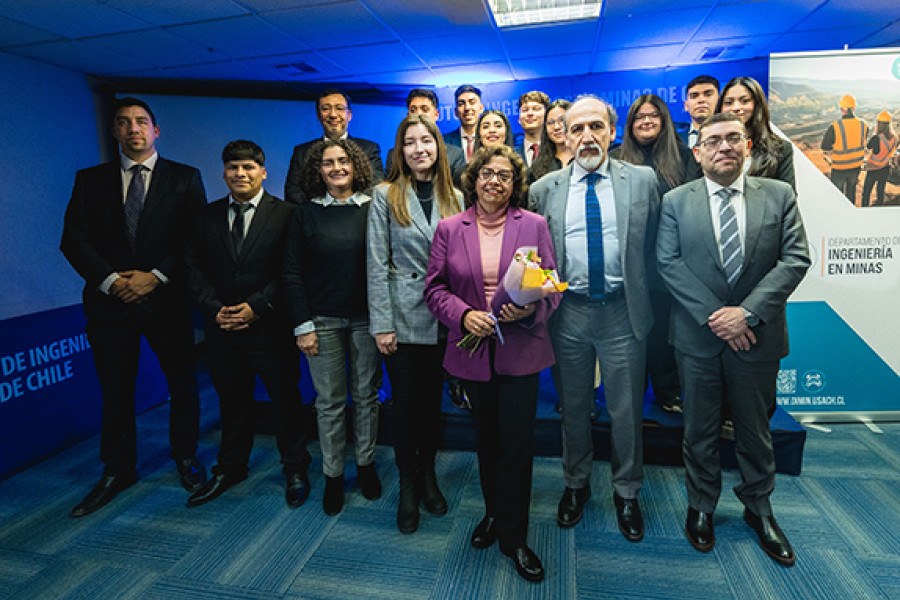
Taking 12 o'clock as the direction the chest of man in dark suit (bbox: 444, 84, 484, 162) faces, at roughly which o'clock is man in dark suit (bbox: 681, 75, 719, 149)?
man in dark suit (bbox: 681, 75, 719, 149) is roughly at 10 o'clock from man in dark suit (bbox: 444, 84, 484, 162).

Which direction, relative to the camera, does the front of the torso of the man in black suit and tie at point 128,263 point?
toward the camera

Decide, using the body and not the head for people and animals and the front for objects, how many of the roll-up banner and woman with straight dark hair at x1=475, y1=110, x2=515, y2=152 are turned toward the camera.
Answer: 2

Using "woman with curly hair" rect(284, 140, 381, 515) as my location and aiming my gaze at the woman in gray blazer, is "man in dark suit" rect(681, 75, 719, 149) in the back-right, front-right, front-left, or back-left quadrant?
front-left

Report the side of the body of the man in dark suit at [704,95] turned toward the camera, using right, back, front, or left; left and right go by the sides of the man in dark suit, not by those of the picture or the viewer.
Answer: front

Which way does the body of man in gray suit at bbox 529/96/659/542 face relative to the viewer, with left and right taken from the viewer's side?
facing the viewer

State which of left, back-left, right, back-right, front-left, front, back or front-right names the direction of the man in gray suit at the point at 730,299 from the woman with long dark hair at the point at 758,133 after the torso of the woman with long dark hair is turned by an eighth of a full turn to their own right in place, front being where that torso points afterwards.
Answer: front-left

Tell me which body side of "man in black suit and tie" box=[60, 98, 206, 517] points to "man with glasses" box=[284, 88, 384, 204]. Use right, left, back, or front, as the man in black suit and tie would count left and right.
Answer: left

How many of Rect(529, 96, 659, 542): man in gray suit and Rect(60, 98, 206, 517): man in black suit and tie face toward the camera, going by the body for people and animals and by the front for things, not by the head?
2

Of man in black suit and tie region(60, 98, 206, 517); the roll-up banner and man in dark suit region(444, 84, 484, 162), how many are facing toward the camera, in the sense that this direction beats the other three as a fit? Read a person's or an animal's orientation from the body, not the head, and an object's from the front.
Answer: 3

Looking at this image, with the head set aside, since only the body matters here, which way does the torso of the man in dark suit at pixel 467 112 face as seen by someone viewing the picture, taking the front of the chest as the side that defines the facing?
toward the camera

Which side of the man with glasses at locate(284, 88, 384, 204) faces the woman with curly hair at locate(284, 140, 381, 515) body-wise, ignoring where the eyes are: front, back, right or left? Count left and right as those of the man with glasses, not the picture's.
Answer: front

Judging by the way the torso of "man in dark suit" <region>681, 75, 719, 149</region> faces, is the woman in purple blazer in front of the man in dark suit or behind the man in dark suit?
in front

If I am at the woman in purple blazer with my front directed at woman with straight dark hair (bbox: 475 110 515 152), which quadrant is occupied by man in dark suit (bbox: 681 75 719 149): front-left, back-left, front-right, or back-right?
front-right

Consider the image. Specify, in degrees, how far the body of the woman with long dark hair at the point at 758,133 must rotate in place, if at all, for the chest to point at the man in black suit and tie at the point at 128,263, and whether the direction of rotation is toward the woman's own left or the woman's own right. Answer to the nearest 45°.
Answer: approximately 45° to the woman's own right

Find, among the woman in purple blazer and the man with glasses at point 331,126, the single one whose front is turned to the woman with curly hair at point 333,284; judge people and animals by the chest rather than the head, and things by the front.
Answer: the man with glasses
